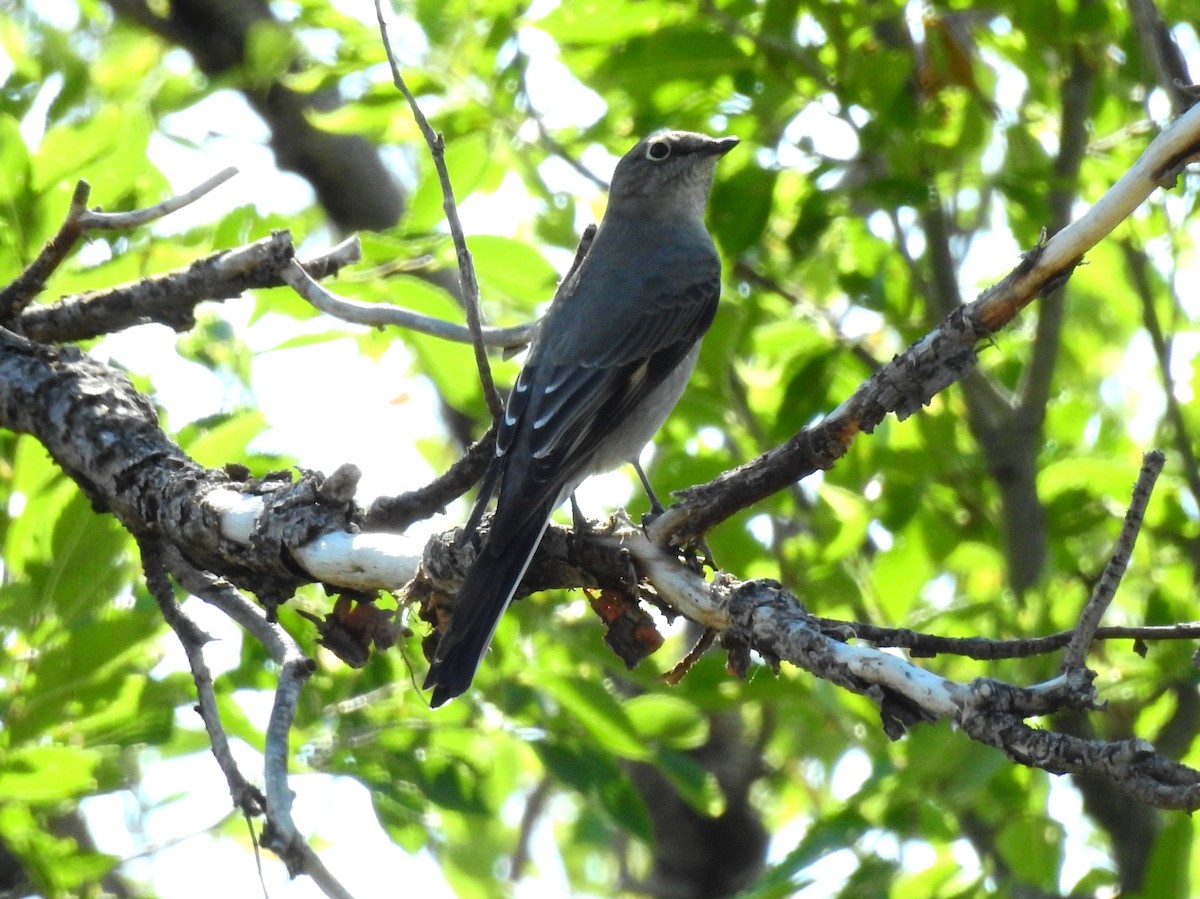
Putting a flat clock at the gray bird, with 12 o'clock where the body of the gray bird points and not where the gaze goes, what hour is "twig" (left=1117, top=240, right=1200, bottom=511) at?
The twig is roughly at 1 o'clock from the gray bird.

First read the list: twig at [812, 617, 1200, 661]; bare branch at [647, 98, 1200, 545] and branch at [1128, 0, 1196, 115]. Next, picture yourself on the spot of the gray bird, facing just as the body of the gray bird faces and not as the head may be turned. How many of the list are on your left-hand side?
0

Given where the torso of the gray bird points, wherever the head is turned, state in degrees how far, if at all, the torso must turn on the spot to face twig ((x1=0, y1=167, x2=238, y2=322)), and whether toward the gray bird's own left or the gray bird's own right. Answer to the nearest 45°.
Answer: approximately 180°

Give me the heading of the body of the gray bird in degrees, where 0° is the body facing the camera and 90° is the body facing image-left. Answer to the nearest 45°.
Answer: approximately 225°
